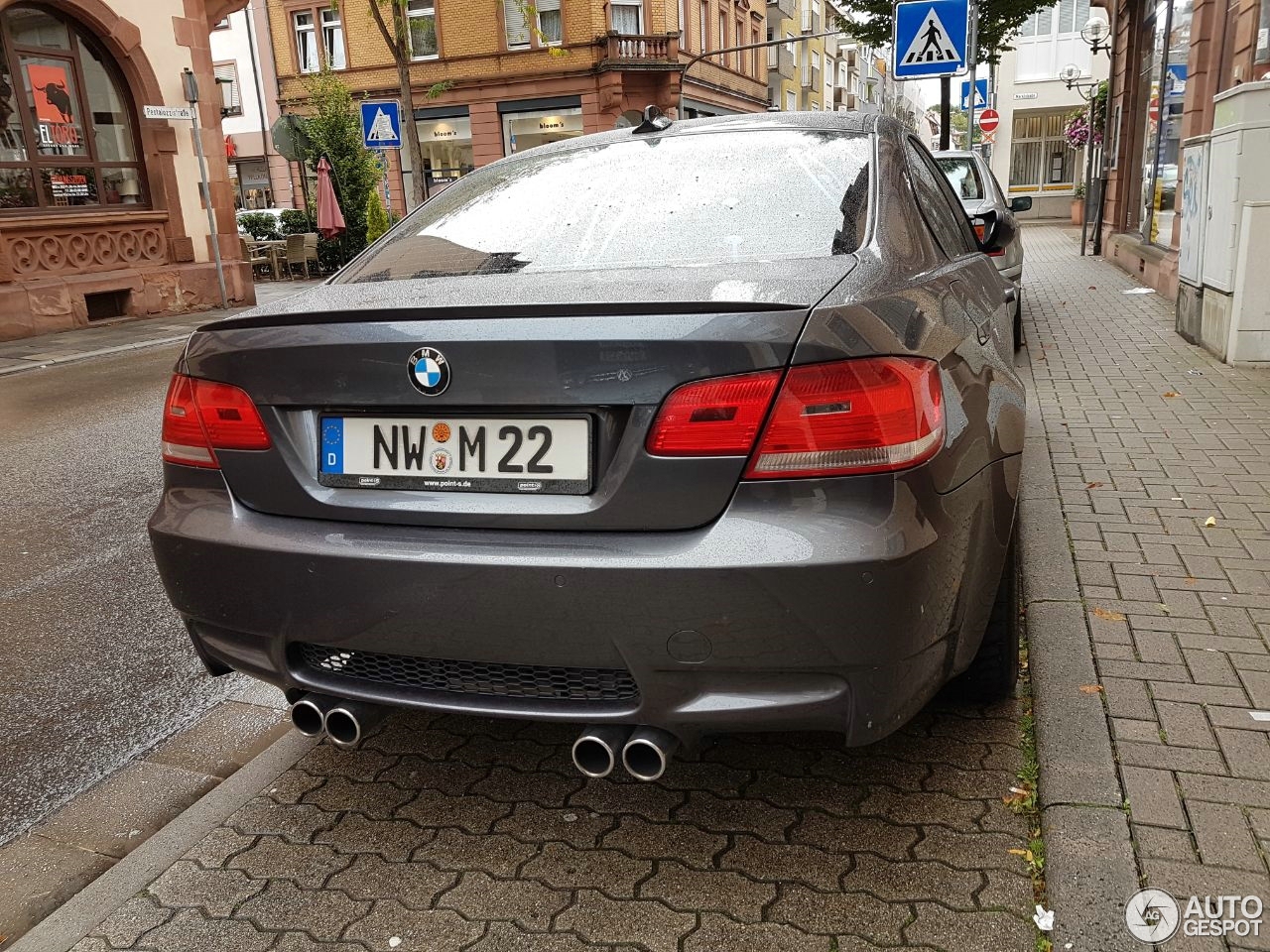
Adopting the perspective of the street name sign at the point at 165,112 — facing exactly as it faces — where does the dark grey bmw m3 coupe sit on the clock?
The dark grey bmw m3 coupe is roughly at 12 o'clock from the street name sign.

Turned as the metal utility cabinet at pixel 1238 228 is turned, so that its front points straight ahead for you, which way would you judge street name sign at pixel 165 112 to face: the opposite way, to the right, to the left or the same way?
to the left

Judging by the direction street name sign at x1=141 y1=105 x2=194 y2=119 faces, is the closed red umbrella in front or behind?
behind

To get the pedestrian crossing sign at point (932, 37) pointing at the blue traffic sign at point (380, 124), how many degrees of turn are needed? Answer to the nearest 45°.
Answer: approximately 90° to its right

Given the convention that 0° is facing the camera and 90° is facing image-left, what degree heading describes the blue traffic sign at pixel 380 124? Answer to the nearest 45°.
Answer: approximately 0°

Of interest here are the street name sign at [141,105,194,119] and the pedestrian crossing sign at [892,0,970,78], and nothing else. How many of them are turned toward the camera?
2

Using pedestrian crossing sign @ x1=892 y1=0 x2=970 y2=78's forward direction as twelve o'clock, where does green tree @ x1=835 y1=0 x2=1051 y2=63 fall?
The green tree is roughly at 6 o'clock from the pedestrian crossing sign.

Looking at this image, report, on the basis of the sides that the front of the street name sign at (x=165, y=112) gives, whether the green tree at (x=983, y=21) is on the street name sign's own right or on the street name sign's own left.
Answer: on the street name sign's own left

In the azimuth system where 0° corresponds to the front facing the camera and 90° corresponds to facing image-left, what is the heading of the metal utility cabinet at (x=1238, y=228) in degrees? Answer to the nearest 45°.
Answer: approximately 45°
